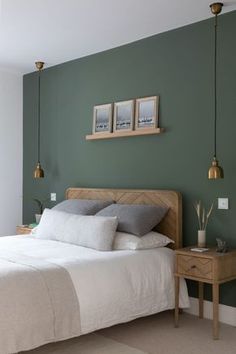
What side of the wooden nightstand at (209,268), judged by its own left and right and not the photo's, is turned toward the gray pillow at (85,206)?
right

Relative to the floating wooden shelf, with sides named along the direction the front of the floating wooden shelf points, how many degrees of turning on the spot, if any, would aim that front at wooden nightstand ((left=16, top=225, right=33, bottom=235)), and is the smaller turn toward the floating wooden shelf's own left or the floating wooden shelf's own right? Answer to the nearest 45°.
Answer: approximately 90° to the floating wooden shelf's own right

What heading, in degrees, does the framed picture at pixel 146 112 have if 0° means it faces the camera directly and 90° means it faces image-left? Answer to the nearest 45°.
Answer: approximately 45°

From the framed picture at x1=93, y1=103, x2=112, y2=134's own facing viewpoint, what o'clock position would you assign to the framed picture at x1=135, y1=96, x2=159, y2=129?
the framed picture at x1=135, y1=96, x2=159, y2=129 is roughly at 9 o'clock from the framed picture at x1=93, y1=103, x2=112, y2=134.

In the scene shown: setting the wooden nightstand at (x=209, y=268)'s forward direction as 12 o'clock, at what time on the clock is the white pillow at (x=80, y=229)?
The white pillow is roughly at 2 o'clock from the wooden nightstand.

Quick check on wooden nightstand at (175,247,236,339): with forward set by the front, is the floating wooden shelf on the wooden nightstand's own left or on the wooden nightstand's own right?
on the wooden nightstand's own right

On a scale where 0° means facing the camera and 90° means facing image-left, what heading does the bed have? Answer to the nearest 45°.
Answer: approximately 45°

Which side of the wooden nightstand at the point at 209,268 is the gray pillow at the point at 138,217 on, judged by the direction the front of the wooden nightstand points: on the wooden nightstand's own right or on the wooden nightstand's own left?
on the wooden nightstand's own right

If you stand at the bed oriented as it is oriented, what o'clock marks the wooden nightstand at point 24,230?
The wooden nightstand is roughly at 4 o'clock from the bed.

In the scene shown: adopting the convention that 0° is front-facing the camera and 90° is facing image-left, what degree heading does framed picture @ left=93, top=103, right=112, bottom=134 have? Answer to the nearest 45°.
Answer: approximately 45°
